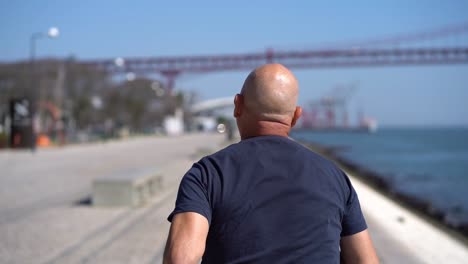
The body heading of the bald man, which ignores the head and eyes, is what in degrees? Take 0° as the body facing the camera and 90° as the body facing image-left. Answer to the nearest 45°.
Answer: approximately 180°

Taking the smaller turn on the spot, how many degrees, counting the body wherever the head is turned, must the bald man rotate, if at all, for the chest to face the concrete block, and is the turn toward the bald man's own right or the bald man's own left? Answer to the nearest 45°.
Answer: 0° — they already face it
